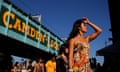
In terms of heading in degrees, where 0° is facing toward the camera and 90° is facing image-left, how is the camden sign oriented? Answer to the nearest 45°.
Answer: approximately 315°

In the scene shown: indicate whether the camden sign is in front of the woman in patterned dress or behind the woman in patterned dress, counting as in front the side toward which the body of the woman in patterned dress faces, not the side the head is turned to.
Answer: behind

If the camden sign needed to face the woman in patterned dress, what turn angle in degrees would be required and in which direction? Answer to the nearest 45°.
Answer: approximately 45° to its right
